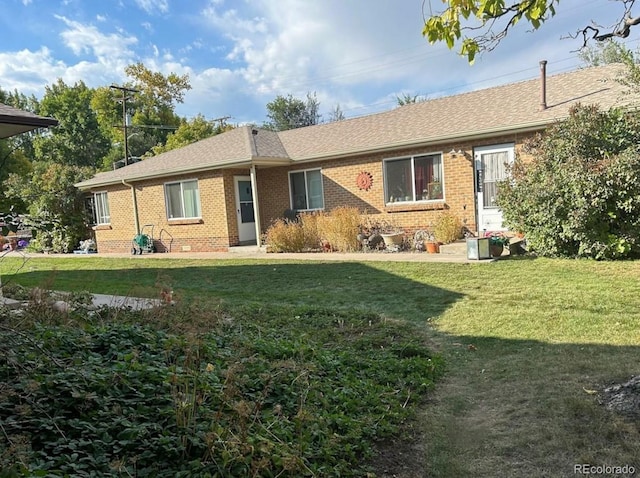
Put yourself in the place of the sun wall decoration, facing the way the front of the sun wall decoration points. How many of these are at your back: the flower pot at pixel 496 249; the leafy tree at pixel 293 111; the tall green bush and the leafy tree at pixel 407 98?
2

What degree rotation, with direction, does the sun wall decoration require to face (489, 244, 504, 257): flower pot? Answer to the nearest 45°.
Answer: approximately 45° to its left

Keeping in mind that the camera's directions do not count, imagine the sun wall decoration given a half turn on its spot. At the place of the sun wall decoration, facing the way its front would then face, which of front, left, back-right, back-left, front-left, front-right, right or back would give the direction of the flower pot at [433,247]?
back-right

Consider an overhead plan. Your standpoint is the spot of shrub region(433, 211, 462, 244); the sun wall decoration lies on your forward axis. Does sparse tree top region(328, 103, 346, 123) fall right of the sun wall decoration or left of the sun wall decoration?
right

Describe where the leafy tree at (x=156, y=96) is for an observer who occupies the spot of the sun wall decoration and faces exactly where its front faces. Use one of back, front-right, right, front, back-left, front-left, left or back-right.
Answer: back-right

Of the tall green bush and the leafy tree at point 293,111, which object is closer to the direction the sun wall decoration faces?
the tall green bush

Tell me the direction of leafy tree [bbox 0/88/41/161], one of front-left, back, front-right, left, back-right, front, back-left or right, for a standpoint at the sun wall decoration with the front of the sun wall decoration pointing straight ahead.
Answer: back-right

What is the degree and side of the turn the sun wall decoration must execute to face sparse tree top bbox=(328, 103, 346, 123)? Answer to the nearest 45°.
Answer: approximately 180°

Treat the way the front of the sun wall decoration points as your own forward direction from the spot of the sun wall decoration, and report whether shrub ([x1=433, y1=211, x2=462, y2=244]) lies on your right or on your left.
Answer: on your left

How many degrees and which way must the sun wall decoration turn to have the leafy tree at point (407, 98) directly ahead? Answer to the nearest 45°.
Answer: approximately 180°

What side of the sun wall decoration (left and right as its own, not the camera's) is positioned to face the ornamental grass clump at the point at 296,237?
right

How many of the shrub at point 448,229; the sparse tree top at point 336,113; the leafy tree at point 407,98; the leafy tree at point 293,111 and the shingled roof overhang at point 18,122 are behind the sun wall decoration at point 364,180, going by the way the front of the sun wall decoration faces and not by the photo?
3

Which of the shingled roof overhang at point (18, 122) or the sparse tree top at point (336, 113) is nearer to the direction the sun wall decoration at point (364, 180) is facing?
the shingled roof overhang

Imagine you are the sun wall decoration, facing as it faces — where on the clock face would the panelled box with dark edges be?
The panelled box with dark edges is roughly at 11 o'clock from the sun wall decoration.

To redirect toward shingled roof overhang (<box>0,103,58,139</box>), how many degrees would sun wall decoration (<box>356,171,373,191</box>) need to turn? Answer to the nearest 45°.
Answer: approximately 45° to its right
